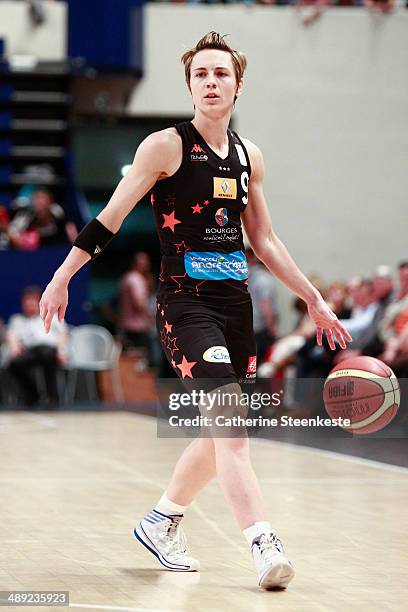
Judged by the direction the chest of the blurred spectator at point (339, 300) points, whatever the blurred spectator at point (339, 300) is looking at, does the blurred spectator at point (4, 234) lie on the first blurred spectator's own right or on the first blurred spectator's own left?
on the first blurred spectator's own right

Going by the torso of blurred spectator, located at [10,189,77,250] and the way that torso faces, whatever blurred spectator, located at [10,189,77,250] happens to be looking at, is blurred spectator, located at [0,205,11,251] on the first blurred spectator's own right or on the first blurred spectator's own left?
on the first blurred spectator's own right

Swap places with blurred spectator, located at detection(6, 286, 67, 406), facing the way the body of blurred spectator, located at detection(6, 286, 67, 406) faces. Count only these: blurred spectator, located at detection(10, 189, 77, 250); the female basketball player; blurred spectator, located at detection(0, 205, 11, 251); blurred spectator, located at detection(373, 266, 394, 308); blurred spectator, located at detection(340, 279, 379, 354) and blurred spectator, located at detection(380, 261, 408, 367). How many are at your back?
2

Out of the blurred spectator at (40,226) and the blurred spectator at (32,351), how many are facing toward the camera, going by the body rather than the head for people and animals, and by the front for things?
2

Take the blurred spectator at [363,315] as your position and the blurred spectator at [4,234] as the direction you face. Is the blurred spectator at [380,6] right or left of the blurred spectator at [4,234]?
right

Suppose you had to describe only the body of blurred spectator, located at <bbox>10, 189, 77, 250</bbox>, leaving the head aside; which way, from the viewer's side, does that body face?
toward the camera

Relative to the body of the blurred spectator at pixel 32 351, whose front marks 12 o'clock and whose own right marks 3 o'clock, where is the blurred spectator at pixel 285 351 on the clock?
the blurred spectator at pixel 285 351 is roughly at 10 o'clock from the blurred spectator at pixel 32 351.

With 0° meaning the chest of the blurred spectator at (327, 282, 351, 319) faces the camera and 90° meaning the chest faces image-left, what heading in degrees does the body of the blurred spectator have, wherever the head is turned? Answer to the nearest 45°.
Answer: approximately 45°

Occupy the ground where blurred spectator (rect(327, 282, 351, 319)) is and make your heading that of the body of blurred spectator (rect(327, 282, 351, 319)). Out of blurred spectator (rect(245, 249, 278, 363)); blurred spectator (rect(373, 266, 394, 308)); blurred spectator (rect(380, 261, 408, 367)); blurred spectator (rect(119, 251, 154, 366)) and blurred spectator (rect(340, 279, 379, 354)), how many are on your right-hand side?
2

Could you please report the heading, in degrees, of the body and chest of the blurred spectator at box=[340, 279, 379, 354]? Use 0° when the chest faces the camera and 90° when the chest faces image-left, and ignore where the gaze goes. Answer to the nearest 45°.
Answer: approximately 45°

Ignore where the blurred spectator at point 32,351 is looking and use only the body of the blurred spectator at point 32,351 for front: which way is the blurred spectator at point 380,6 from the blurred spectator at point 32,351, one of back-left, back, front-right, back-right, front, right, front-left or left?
back-left

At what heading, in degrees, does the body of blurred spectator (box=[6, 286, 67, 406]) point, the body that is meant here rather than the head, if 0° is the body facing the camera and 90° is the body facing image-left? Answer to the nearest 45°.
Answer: approximately 0°
